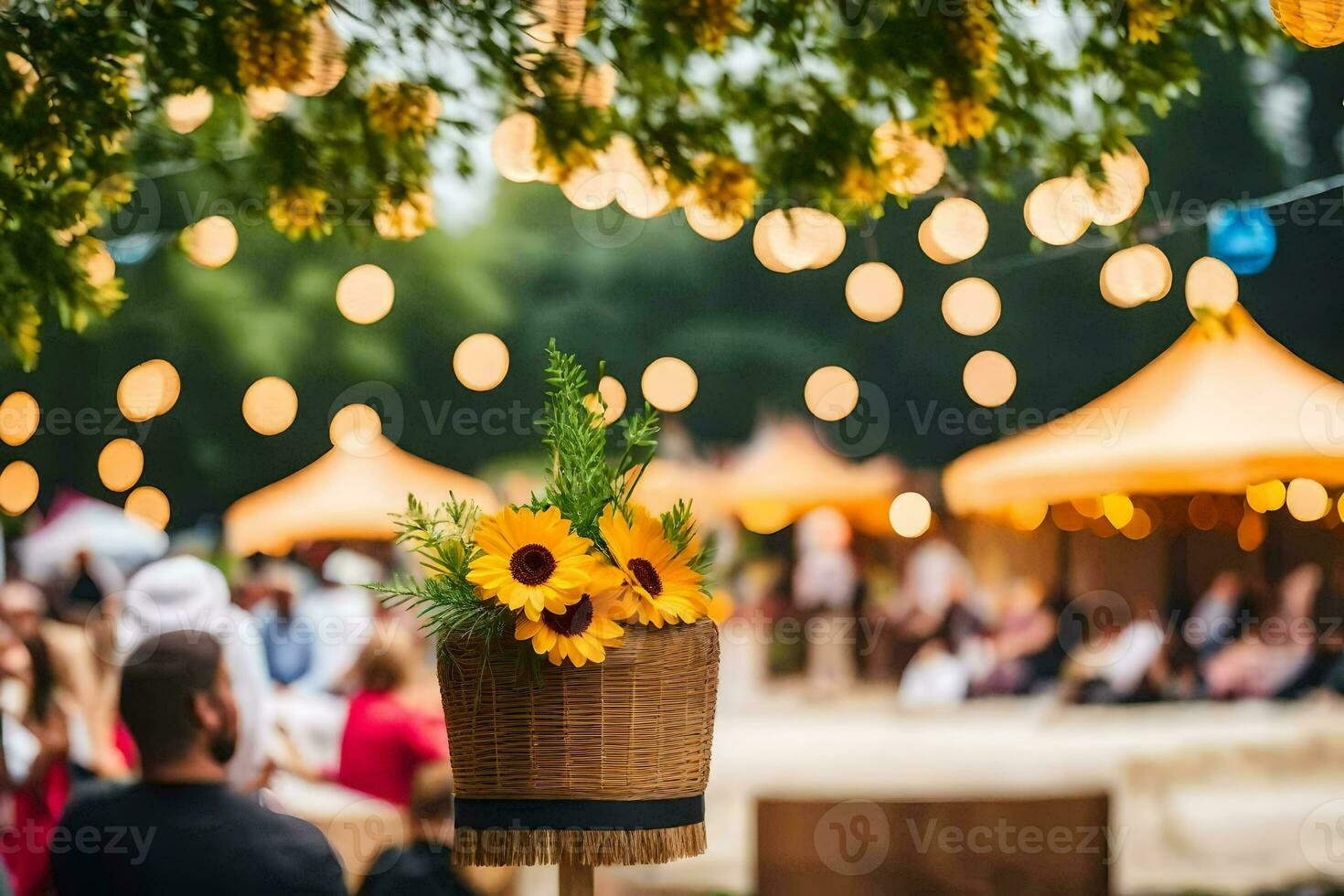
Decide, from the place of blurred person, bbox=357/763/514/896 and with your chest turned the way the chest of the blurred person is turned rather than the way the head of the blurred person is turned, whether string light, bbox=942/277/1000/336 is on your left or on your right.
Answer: on your right

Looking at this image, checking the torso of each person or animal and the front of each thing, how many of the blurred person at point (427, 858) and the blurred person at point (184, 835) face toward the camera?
0

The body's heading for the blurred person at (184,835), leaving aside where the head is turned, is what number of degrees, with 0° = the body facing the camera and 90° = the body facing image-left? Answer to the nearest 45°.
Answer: approximately 225°

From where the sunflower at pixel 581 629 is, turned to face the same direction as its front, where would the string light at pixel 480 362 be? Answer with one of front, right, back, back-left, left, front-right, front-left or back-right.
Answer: back

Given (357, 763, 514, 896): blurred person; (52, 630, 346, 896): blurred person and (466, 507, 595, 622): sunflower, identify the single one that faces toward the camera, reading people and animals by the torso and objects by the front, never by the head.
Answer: the sunflower

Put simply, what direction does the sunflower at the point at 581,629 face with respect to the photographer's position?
facing the viewer

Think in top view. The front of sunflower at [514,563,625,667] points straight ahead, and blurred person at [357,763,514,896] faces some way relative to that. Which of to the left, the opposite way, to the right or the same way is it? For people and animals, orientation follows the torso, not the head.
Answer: the opposite way

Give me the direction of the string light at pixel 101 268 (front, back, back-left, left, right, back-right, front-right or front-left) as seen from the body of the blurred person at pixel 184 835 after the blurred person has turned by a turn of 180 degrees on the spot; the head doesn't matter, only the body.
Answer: back-right

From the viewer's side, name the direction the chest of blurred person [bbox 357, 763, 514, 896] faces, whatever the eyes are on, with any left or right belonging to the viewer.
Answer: facing away from the viewer

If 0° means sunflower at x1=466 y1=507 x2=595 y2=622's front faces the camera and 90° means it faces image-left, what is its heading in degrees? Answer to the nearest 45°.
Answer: approximately 0°

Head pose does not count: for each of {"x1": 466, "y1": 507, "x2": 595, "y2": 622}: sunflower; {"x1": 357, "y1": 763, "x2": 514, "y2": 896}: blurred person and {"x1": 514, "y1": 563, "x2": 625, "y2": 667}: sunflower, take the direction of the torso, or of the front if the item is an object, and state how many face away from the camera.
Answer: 1
